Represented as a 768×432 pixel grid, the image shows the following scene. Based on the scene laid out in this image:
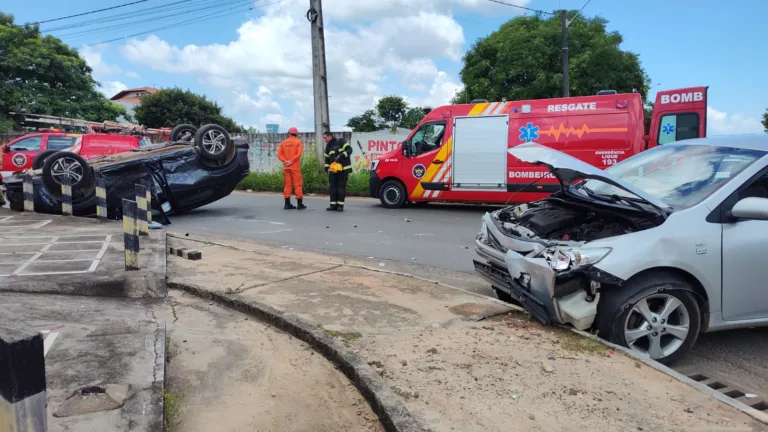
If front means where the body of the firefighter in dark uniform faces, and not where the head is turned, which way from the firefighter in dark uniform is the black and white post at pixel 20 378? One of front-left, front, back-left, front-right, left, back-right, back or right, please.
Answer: front-left

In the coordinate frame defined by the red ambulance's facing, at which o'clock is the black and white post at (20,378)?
The black and white post is roughly at 9 o'clock from the red ambulance.

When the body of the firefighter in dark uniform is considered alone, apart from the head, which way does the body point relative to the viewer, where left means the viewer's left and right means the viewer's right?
facing the viewer and to the left of the viewer

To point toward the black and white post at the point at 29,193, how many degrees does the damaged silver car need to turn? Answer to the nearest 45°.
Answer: approximately 45° to its right

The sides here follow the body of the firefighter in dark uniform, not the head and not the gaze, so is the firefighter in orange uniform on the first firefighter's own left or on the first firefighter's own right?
on the first firefighter's own right

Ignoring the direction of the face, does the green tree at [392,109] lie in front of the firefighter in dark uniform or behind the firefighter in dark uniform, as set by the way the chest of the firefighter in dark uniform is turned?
behind

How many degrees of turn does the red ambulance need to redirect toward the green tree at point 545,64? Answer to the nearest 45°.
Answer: approximately 90° to its right

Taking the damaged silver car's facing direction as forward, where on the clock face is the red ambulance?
The red ambulance is roughly at 4 o'clock from the damaged silver car.

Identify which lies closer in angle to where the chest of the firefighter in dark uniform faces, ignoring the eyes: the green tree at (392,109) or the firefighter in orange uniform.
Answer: the firefighter in orange uniform

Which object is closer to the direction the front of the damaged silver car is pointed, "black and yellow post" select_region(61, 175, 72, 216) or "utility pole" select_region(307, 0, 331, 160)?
the black and yellow post

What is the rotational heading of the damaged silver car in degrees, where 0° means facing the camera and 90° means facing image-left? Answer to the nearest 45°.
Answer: approximately 45°

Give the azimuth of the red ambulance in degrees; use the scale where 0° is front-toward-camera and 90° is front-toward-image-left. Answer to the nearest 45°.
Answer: approximately 90°
